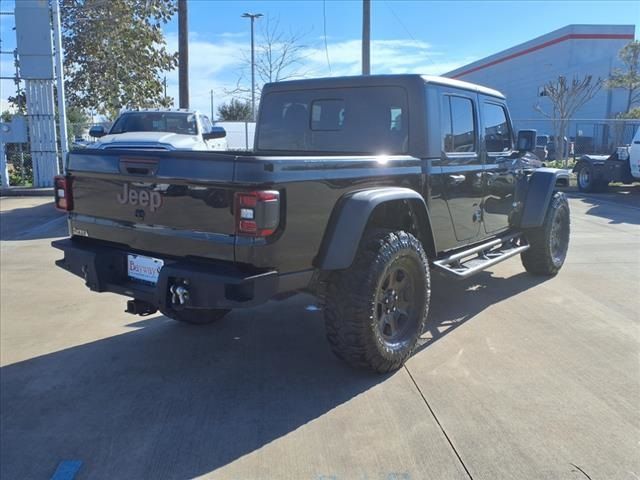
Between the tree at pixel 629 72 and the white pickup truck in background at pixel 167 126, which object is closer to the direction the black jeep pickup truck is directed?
the tree

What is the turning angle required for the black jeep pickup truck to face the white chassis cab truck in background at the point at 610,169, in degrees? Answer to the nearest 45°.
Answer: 0° — it already faces it

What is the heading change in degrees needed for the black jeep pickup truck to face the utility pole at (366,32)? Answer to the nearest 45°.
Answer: approximately 45° to its left

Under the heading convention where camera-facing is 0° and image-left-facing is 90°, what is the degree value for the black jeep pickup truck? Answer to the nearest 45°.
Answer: approximately 225°

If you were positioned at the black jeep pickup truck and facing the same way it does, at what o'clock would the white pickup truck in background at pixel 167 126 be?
The white pickup truck in background is roughly at 10 o'clock from the black jeep pickup truck.

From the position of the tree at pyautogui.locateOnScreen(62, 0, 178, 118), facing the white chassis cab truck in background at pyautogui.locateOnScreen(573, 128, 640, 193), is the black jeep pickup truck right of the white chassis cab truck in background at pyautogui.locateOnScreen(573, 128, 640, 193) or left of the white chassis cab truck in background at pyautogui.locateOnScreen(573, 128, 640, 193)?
right

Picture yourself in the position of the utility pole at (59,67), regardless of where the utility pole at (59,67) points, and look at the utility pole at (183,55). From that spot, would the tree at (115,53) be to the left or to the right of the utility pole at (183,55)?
left

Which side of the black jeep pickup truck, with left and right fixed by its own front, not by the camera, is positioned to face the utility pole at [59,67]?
left

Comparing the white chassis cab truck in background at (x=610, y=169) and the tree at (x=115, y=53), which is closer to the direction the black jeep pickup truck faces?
the white chassis cab truck in background

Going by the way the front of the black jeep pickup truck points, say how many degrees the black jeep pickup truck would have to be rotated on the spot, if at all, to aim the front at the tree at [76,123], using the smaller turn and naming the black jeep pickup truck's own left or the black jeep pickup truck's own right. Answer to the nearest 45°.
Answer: approximately 90° to the black jeep pickup truck's own left
